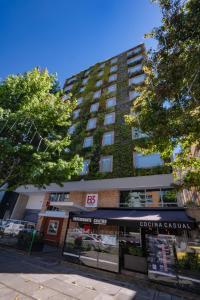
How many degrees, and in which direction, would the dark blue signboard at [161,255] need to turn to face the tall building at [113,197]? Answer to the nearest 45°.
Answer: approximately 135° to its right

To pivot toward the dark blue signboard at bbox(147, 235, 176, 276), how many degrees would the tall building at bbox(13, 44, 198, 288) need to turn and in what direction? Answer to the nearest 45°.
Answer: approximately 45° to its left

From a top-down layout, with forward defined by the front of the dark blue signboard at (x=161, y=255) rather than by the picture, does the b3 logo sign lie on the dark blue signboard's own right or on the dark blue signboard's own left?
on the dark blue signboard's own right

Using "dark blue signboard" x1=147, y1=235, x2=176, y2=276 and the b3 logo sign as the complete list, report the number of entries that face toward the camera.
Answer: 2

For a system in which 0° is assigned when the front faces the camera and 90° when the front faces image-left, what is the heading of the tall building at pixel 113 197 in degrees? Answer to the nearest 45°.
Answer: approximately 45°

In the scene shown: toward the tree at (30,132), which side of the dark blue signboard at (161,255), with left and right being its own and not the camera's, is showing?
right

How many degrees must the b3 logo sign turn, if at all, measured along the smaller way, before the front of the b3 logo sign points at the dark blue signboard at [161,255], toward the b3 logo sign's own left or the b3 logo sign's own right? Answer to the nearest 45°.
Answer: approximately 45° to the b3 logo sign's own left

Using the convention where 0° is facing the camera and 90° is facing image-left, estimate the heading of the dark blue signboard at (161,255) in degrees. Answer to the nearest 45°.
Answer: approximately 0°

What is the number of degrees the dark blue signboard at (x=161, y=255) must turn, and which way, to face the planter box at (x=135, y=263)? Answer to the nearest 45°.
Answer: approximately 135° to its right
